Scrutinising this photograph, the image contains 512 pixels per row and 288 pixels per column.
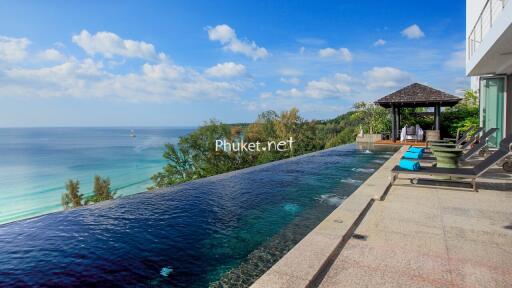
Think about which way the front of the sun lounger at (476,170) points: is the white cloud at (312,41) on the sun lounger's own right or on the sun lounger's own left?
on the sun lounger's own right

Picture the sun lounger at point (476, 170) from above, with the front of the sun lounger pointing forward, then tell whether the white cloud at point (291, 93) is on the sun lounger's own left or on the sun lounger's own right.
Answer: on the sun lounger's own right

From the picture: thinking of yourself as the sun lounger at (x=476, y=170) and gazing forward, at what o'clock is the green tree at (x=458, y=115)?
The green tree is roughly at 3 o'clock from the sun lounger.

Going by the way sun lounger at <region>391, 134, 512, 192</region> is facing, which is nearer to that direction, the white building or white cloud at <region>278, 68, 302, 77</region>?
the white cloud

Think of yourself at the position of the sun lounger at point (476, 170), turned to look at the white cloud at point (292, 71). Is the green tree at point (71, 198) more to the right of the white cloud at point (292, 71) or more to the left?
left

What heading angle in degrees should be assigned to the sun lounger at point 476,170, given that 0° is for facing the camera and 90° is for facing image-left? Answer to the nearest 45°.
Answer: approximately 90°

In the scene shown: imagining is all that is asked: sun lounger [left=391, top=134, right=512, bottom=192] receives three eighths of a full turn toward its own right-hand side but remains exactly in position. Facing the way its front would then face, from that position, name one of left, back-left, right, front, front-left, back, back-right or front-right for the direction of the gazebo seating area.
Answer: front-left

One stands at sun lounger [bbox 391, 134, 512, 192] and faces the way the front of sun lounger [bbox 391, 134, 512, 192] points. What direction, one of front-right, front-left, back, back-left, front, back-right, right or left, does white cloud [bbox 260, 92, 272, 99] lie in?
front-right

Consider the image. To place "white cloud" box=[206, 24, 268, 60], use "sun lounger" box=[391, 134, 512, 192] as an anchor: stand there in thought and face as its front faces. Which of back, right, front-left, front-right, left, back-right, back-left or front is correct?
front-right

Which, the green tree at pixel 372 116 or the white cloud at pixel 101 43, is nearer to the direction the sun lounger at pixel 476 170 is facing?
the white cloud
